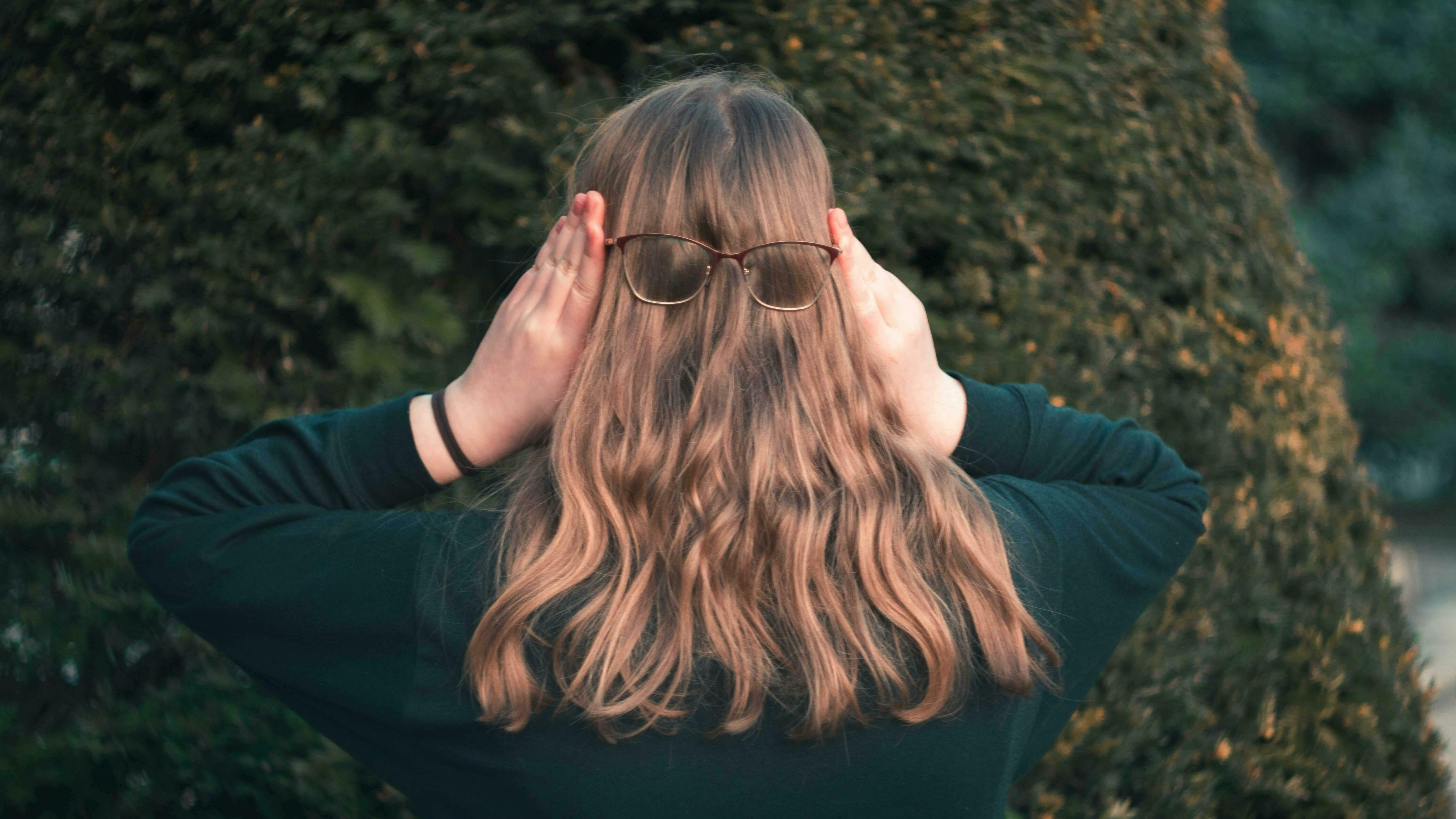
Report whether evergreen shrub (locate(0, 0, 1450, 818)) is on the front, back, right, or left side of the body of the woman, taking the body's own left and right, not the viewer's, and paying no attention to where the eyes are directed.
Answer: front

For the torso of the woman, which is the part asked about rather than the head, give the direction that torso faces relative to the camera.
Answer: away from the camera

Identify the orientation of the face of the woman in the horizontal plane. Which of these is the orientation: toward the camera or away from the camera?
away from the camera
